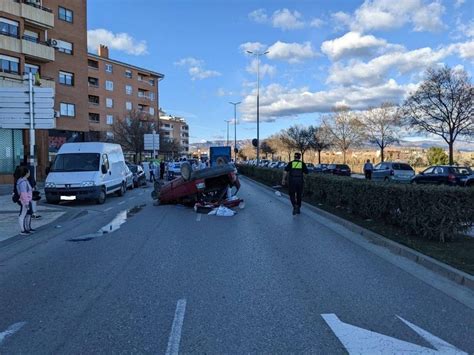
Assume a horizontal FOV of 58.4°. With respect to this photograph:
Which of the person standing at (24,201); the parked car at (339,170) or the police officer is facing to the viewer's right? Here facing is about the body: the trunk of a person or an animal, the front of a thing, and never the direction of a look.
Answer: the person standing

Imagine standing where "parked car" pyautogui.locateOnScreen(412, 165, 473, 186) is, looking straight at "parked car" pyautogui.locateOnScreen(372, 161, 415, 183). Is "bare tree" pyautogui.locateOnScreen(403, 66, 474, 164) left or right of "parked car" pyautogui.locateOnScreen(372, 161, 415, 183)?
right

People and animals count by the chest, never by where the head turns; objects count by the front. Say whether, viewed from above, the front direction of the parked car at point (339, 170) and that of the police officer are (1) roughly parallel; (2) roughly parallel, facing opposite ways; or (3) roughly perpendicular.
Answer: roughly perpendicular

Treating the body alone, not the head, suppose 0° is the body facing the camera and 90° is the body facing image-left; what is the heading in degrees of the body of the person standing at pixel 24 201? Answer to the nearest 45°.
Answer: approximately 270°

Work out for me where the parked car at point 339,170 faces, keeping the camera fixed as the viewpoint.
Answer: facing to the left of the viewer
